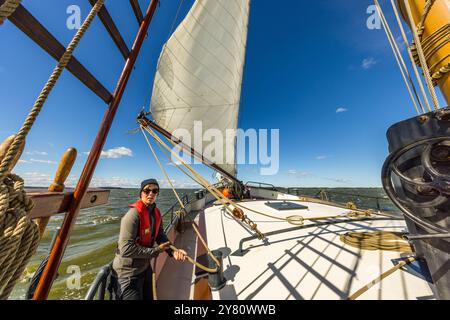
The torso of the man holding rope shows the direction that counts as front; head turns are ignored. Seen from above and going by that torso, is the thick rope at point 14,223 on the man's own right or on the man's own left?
on the man's own right

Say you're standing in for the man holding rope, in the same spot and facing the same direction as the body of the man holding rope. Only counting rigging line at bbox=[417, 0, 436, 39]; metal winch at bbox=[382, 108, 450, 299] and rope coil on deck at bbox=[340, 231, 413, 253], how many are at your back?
0

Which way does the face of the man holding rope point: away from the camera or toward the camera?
toward the camera

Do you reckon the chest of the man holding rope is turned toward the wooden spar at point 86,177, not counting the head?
no

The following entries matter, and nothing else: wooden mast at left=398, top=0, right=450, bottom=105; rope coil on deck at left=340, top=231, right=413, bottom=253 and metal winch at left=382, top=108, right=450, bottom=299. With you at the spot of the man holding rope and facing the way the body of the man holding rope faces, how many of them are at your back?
0

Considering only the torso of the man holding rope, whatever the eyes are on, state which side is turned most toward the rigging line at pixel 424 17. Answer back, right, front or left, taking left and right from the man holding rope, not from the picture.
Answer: front

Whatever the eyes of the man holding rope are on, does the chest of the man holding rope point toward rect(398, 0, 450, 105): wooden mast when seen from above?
yes

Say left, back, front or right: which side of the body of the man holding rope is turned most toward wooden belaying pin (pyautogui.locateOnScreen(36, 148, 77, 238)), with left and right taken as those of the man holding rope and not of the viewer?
right

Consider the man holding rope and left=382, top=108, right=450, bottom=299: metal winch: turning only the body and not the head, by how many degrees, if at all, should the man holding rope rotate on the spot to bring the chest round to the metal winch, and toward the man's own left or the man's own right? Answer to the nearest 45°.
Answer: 0° — they already face it
